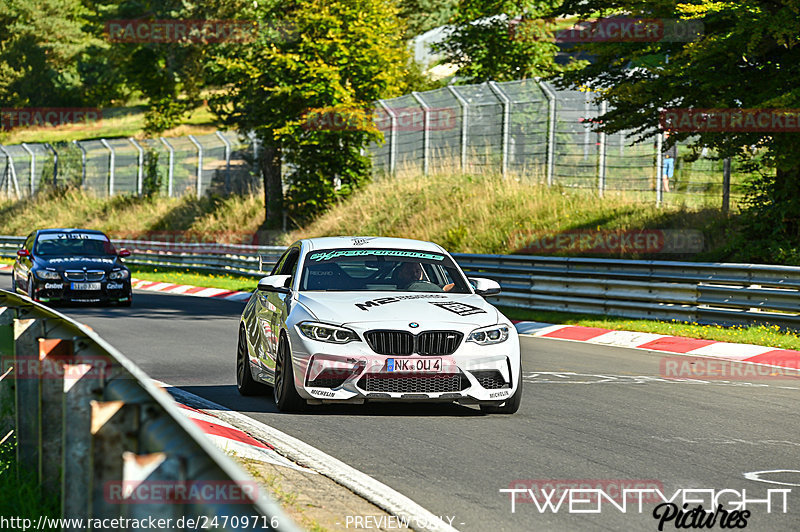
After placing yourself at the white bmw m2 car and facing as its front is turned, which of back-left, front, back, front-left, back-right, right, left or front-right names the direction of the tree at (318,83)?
back

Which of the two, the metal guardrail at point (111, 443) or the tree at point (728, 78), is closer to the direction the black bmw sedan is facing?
the metal guardrail

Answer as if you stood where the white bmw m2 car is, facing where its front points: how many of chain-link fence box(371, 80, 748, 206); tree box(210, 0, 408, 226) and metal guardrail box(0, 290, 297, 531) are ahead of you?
1

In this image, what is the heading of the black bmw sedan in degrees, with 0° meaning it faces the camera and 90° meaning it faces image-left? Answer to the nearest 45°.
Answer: approximately 0°

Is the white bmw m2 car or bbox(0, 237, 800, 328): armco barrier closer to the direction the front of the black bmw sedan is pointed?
the white bmw m2 car

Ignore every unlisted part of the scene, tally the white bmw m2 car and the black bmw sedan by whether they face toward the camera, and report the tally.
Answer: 2

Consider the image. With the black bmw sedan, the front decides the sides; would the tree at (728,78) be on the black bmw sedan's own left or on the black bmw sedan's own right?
on the black bmw sedan's own left

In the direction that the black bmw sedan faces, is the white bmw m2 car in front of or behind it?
in front

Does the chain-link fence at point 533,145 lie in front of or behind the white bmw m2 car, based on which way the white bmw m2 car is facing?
behind

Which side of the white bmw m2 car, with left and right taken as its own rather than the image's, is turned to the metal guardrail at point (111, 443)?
front

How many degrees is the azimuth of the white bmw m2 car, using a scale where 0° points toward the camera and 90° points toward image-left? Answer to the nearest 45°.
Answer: approximately 0°

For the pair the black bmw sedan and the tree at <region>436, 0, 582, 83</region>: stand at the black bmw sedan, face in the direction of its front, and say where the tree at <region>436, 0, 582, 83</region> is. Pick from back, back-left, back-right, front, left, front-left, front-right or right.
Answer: back-left

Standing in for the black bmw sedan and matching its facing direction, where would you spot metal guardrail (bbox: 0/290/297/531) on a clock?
The metal guardrail is roughly at 12 o'clock from the black bmw sedan.
